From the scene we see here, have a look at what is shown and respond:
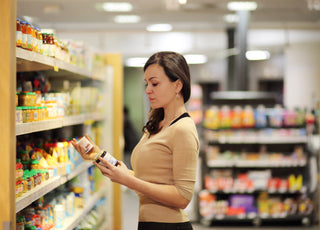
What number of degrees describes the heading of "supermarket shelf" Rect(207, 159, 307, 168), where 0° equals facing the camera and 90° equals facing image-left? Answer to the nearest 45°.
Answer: approximately 0°

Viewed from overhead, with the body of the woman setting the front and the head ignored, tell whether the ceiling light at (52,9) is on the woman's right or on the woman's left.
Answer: on the woman's right

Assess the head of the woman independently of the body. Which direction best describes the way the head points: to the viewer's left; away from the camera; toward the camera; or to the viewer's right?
to the viewer's left

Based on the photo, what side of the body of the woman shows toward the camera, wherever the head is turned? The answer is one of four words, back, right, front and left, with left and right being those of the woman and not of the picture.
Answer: left

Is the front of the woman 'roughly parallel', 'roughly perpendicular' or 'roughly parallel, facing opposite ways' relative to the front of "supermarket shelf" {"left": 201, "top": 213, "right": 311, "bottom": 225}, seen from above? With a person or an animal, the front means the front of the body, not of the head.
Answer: roughly perpendicular

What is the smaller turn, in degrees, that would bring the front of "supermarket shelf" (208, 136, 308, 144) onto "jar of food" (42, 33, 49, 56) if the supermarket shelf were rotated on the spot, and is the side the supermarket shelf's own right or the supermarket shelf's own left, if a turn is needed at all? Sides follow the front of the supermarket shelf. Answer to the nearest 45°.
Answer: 0° — it already faces it

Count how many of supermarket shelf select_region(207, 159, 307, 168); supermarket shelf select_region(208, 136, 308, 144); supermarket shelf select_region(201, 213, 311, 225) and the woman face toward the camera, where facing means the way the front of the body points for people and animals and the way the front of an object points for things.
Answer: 3

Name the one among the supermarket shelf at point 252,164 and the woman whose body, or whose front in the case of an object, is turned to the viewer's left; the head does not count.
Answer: the woman

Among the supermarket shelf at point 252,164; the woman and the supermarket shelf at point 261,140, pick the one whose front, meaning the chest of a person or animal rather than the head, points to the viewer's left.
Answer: the woman

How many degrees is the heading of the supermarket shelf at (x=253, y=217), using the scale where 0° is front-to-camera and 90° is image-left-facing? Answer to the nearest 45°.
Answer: approximately 0°

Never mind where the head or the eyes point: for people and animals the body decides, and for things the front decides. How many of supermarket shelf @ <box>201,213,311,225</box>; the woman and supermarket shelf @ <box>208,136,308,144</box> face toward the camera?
2
